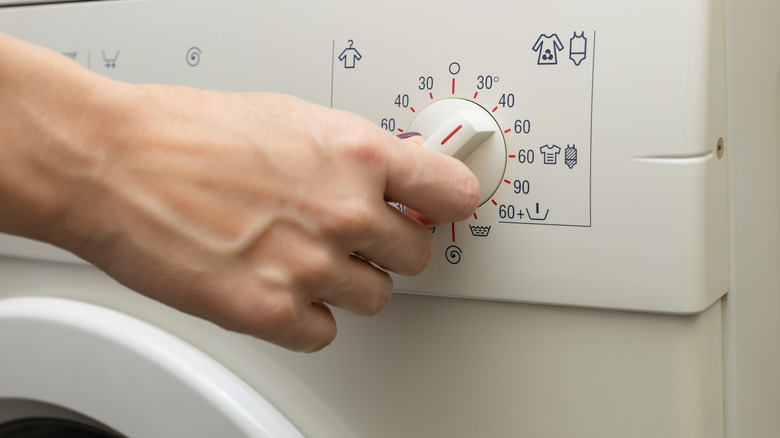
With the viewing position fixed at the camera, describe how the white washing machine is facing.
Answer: facing the viewer and to the left of the viewer
